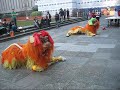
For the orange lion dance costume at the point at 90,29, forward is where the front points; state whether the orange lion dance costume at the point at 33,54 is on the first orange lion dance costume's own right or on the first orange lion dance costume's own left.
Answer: on the first orange lion dance costume's own right

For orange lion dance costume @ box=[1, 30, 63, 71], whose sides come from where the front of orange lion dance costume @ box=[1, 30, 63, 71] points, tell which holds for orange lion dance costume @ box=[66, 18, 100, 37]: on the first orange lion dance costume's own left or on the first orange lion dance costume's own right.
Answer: on the first orange lion dance costume's own left

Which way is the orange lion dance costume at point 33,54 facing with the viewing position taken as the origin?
facing the viewer and to the right of the viewer

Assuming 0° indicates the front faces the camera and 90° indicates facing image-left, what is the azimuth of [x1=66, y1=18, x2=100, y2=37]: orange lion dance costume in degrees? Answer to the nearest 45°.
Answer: approximately 270°

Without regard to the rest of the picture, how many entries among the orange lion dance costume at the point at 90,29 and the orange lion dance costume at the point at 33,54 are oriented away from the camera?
0
